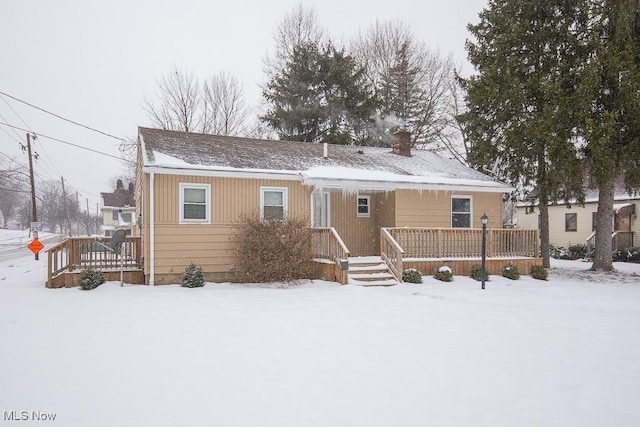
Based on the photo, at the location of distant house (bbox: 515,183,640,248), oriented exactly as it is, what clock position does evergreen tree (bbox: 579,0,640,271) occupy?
The evergreen tree is roughly at 12 o'clock from the distant house.

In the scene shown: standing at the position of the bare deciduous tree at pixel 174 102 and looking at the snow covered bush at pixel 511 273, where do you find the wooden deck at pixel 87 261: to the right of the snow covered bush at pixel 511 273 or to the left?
right

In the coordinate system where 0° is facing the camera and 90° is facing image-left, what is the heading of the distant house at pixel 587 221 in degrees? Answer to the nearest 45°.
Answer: approximately 0°

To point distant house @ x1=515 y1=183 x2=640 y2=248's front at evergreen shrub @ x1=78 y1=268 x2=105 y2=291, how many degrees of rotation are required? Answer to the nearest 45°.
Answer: approximately 45° to its right

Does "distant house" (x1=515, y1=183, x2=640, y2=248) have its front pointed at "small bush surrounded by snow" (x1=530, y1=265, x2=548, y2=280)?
yes

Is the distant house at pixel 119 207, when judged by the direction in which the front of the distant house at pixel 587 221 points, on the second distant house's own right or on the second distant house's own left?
on the second distant house's own right

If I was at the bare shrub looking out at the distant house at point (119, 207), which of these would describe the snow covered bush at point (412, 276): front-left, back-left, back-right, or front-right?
back-right

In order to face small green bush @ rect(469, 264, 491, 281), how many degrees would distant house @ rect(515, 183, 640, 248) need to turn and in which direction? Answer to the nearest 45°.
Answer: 0° — it already faces it

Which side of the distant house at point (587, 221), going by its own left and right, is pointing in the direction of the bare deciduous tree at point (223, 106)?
right
